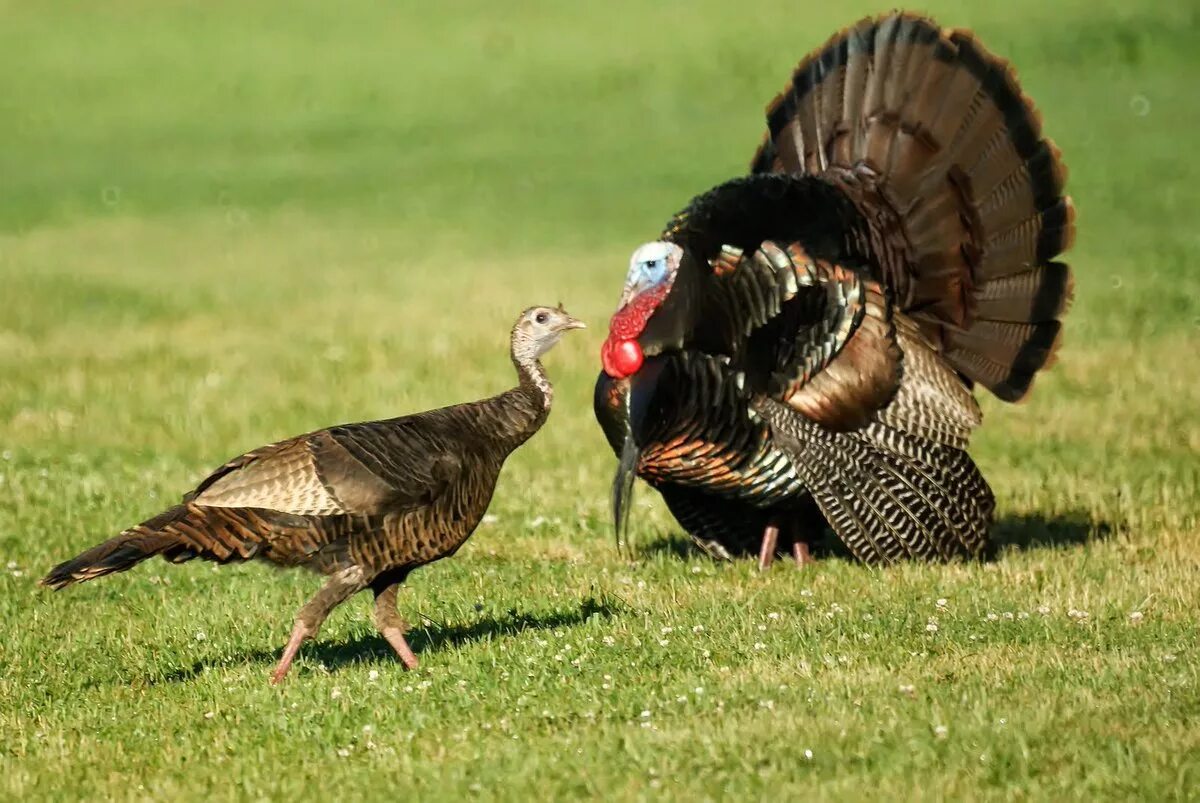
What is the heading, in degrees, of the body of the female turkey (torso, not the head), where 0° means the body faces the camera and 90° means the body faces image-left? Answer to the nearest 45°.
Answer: approximately 270°

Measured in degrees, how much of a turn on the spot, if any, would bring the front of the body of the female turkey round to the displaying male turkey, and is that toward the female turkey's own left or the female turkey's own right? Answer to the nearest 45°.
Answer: approximately 45° to the female turkey's own left
